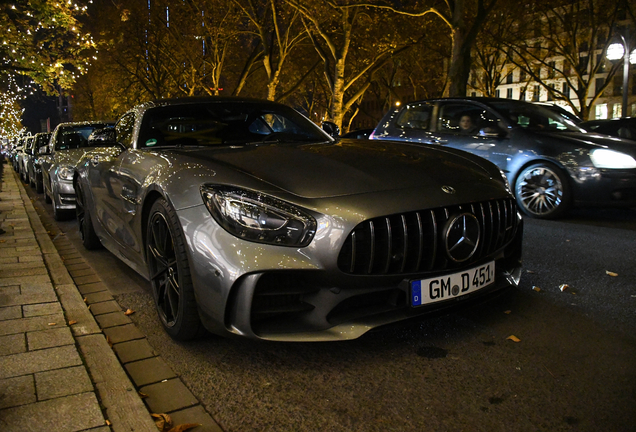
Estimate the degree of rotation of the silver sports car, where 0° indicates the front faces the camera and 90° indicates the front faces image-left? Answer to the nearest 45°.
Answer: approximately 315°

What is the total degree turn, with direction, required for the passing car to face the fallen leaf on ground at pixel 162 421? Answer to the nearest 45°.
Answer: approximately 45° to its right

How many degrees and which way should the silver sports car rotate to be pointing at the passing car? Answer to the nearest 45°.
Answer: approximately 90° to its left

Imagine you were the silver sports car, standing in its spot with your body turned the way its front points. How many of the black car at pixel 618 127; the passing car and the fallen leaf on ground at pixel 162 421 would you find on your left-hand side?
2

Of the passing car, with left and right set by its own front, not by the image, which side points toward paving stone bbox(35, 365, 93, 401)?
right

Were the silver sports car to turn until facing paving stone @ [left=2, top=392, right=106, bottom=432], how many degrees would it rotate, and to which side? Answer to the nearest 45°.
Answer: approximately 90° to its right

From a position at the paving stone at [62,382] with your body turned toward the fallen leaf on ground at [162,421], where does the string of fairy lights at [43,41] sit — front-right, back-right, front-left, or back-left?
back-left

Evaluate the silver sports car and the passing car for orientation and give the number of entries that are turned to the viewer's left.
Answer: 0

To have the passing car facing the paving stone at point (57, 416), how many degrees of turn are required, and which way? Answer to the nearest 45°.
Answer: approximately 45° to its right

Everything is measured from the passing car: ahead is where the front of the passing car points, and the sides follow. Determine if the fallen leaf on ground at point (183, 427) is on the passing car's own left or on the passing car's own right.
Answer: on the passing car's own right

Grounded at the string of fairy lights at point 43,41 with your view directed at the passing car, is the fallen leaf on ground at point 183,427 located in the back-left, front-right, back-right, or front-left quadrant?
front-right

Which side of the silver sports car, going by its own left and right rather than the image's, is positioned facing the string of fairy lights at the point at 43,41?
back

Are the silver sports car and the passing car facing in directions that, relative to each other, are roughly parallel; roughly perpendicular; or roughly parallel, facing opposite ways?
roughly parallel

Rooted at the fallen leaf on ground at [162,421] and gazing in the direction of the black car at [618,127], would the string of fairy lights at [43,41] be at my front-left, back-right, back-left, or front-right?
front-left

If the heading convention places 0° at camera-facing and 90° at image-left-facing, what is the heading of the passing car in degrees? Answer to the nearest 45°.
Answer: approximately 315°

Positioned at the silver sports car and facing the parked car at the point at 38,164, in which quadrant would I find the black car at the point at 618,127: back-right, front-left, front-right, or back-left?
front-right
